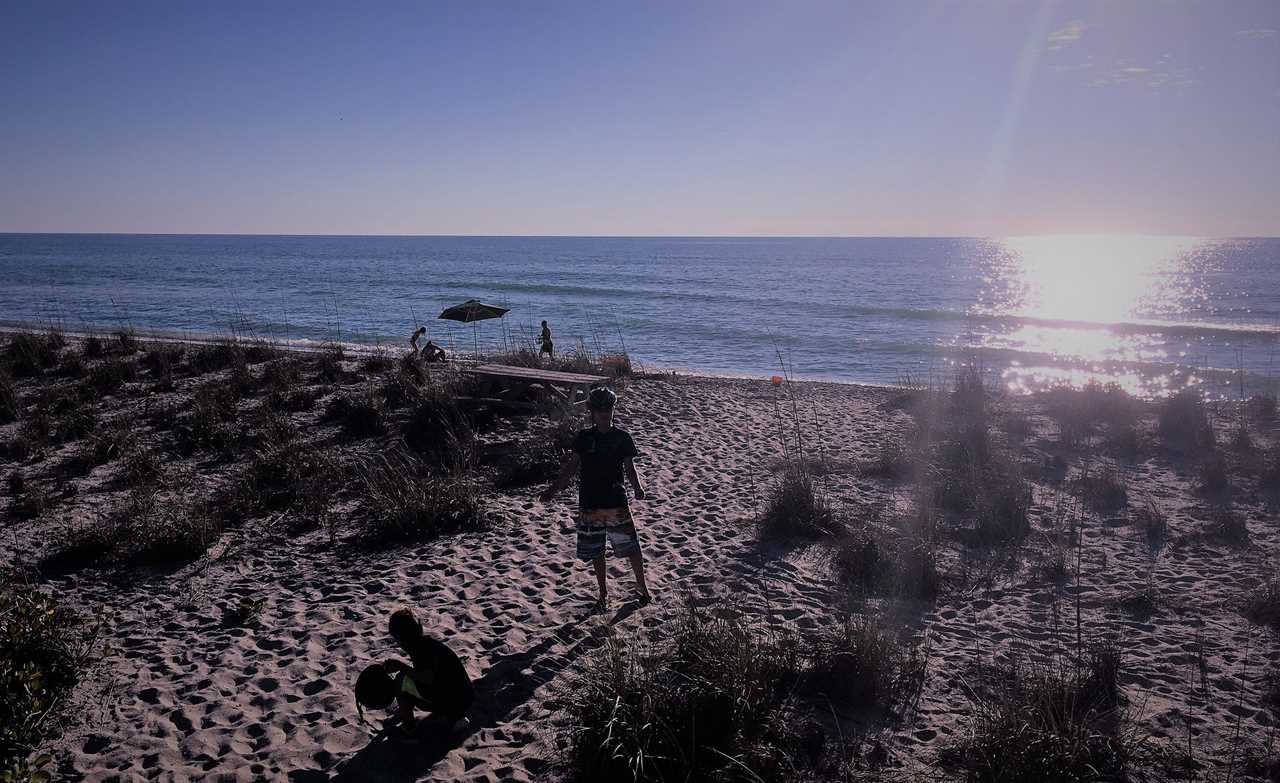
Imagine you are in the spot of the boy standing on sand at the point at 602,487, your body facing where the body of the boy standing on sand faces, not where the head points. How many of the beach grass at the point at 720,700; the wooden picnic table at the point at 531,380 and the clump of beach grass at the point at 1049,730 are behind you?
1

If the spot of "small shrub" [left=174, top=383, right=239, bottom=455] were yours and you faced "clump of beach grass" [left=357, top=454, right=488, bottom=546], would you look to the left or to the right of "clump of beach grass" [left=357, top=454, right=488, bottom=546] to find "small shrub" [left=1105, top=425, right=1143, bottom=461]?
left

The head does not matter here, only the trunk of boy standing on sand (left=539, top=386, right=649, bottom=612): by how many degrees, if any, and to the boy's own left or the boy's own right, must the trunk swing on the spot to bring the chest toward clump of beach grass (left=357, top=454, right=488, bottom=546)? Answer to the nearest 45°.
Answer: approximately 135° to the boy's own right

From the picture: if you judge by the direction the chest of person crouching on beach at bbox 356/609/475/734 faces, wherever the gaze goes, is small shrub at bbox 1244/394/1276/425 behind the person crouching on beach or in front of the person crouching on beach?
behind

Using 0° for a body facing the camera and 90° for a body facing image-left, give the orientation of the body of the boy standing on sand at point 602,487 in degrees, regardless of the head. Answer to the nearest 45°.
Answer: approximately 0°

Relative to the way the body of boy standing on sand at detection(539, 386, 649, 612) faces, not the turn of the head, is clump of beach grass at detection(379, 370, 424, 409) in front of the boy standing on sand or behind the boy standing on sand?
behind

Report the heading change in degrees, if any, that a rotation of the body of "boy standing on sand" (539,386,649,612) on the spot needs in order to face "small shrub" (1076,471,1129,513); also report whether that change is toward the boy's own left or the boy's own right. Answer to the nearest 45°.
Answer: approximately 135° to the boy's own left

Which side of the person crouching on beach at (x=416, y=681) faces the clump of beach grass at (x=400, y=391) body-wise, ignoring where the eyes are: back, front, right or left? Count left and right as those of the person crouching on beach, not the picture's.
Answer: right

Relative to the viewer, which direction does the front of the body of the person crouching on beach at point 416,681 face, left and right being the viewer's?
facing to the left of the viewer

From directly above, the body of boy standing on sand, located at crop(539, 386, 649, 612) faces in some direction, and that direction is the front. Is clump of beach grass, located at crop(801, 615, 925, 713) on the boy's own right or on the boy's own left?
on the boy's own left

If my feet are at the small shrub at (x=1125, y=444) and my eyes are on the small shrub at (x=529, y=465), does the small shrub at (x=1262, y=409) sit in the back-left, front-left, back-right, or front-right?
back-right

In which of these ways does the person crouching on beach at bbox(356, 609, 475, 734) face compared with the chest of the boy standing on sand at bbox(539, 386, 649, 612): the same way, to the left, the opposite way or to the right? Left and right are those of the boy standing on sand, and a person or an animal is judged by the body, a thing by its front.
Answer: to the right

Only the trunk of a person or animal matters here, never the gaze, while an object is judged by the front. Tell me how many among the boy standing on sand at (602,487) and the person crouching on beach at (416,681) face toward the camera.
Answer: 1

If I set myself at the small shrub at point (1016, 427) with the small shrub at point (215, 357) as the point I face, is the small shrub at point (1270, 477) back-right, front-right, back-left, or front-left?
back-left
